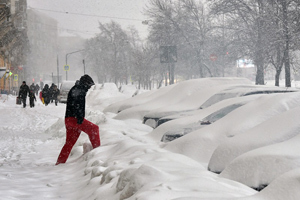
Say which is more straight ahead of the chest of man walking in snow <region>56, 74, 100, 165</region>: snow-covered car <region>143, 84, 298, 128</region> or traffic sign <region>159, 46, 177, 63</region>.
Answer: the snow-covered car

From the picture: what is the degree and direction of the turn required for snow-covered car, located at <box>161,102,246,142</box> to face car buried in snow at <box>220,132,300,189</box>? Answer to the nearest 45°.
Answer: approximately 45° to its left

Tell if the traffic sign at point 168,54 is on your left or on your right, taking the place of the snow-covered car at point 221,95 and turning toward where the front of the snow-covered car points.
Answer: on your right

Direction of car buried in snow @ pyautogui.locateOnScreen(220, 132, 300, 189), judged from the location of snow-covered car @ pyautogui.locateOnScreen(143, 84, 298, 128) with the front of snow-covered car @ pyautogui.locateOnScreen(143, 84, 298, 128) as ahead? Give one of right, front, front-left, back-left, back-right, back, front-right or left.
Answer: front-left

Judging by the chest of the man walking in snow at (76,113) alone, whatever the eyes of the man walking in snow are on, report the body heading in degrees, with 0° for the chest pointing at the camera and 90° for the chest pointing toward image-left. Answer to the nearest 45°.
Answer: approximately 270°

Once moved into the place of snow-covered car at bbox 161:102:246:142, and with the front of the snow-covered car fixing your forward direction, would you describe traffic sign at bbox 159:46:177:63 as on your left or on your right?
on your right

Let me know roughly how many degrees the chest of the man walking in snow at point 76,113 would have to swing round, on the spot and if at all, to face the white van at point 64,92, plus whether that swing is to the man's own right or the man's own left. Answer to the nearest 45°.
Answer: approximately 90° to the man's own left
